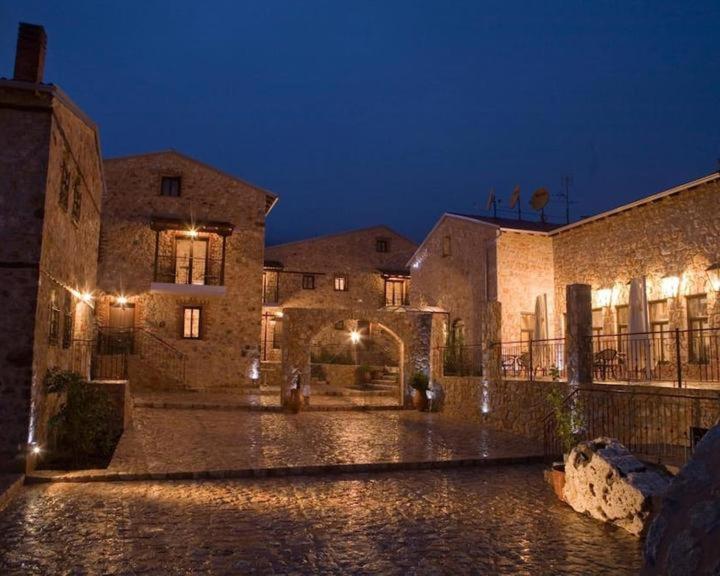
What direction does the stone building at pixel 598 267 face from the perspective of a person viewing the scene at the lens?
facing the viewer and to the left of the viewer

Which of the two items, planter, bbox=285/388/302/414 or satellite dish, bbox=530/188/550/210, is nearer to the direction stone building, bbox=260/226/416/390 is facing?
the planter

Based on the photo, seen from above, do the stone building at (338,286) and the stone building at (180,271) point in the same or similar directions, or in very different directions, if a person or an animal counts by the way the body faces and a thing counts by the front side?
same or similar directions

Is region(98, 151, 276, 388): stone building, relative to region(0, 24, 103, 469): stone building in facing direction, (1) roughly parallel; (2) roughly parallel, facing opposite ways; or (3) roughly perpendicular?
roughly perpendicular

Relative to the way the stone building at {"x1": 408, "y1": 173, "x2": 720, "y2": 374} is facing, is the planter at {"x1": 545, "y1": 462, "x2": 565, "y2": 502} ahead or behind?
ahead

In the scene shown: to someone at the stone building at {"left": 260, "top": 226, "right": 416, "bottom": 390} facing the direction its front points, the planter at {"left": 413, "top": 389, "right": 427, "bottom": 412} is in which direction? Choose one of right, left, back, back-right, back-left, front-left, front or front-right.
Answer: front

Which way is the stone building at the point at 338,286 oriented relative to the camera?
toward the camera

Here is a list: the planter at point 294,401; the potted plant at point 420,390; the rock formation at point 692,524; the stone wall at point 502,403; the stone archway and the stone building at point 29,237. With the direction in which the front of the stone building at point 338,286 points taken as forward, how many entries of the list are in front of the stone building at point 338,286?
6

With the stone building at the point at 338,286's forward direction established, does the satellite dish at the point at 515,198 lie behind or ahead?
ahead

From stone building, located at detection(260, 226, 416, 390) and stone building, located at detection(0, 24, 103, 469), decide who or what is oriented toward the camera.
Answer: stone building, located at detection(260, 226, 416, 390)

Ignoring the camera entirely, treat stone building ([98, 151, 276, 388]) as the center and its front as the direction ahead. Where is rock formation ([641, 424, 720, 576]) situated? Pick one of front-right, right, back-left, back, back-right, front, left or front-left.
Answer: front

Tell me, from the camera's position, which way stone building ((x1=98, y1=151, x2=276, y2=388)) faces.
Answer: facing the viewer

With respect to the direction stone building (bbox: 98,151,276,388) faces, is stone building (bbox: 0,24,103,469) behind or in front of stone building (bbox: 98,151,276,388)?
in front

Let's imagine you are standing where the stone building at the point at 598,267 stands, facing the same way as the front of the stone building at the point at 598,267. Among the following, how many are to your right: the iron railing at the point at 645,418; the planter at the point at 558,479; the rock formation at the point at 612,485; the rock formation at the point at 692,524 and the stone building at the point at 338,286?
1

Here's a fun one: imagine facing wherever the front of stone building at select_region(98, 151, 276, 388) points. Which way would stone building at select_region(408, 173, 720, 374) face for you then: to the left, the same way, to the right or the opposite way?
to the right
